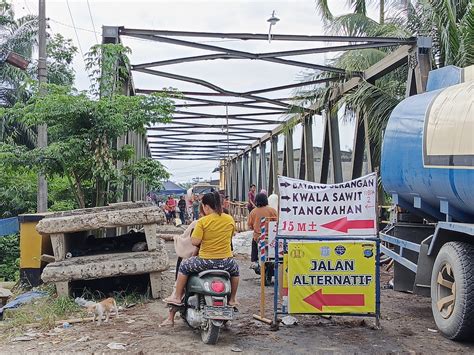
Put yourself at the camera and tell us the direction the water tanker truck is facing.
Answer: facing the viewer and to the right of the viewer

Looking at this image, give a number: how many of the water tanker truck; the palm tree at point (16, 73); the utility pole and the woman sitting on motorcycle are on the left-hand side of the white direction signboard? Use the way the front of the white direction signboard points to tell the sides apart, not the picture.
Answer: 1

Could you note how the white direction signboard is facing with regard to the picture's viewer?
facing the viewer

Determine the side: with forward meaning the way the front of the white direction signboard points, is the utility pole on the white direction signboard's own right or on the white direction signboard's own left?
on the white direction signboard's own right

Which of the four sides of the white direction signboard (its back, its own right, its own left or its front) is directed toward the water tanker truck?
left
